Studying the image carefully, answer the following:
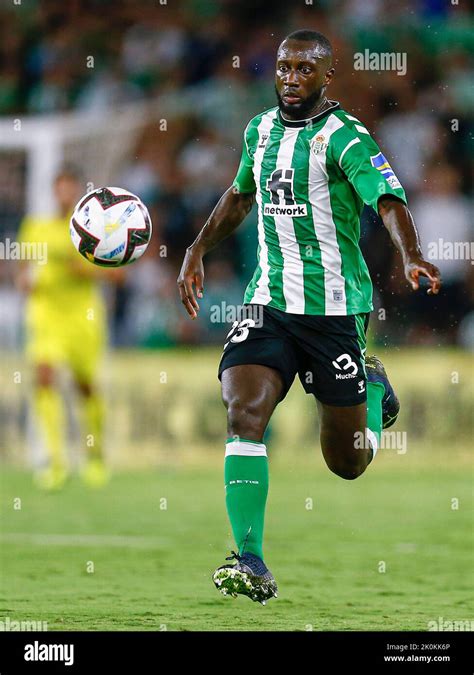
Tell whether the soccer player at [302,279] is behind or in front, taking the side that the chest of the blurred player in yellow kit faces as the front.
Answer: in front

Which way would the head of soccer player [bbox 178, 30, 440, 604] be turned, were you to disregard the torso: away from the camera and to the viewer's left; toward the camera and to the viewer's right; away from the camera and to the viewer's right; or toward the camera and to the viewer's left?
toward the camera and to the viewer's left

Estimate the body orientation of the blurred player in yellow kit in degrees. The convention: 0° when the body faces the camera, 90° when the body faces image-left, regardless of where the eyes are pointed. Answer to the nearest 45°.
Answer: approximately 0°

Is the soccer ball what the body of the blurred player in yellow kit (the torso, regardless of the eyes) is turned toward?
yes
